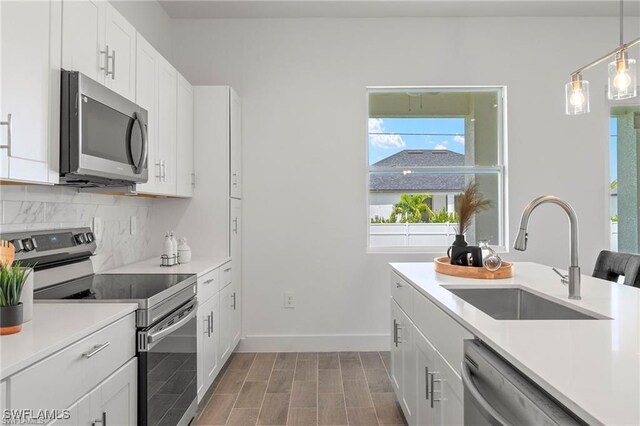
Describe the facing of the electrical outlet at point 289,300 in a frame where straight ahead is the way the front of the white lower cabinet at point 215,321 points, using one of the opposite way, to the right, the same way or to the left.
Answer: to the right

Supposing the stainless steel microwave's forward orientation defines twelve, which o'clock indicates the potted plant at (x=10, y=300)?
The potted plant is roughly at 2 o'clock from the stainless steel microwave.

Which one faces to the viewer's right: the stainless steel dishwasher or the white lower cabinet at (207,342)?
the white lower cabinet

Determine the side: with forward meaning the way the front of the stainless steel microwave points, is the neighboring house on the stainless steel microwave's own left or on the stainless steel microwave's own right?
on the stainless steel microwave's own left

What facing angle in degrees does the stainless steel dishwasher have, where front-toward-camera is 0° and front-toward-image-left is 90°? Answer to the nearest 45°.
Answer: approximately 45°

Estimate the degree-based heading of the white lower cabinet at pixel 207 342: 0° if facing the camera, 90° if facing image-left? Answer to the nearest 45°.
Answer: approximately 270°

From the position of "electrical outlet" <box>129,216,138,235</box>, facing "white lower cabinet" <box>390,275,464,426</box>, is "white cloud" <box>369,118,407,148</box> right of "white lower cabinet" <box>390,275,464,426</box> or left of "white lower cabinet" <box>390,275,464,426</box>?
left

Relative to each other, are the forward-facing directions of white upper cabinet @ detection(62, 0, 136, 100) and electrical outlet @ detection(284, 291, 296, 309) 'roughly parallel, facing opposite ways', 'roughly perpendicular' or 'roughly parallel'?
roughly perpendicular

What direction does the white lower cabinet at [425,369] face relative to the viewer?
to the viewer's left
